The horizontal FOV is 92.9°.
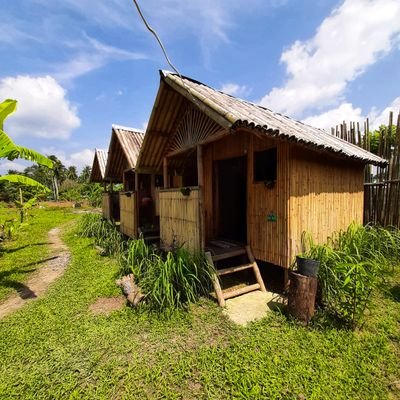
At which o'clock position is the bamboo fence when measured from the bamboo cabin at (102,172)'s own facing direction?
The bamboo fence is roughly at 9 o'clock from the bamboo cabin.

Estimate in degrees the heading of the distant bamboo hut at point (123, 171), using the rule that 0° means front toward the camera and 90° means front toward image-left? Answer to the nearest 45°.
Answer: approximately 45°

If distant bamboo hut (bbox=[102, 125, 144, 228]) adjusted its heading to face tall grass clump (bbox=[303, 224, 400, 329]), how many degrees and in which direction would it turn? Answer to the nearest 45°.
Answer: approximately 90° to its left

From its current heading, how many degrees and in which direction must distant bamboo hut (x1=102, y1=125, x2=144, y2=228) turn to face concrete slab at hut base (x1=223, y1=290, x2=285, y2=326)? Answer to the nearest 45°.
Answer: approximately 45° to its left

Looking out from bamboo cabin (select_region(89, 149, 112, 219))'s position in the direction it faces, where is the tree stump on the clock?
The tree stump is roughly at 10 o'clock from the bamboo cabin.

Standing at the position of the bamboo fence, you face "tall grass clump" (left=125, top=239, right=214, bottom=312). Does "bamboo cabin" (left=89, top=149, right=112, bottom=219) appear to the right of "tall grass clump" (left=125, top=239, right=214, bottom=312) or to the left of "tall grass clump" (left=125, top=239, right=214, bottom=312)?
right

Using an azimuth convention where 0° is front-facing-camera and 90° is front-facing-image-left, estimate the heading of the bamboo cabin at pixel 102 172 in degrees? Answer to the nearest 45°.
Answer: approximately 45°

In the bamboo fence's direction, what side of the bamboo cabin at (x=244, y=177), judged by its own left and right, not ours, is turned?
back

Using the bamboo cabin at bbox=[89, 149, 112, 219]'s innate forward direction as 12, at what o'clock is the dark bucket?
The dark bucket is roughly at 10 o'clock from the bamboo cabin.
